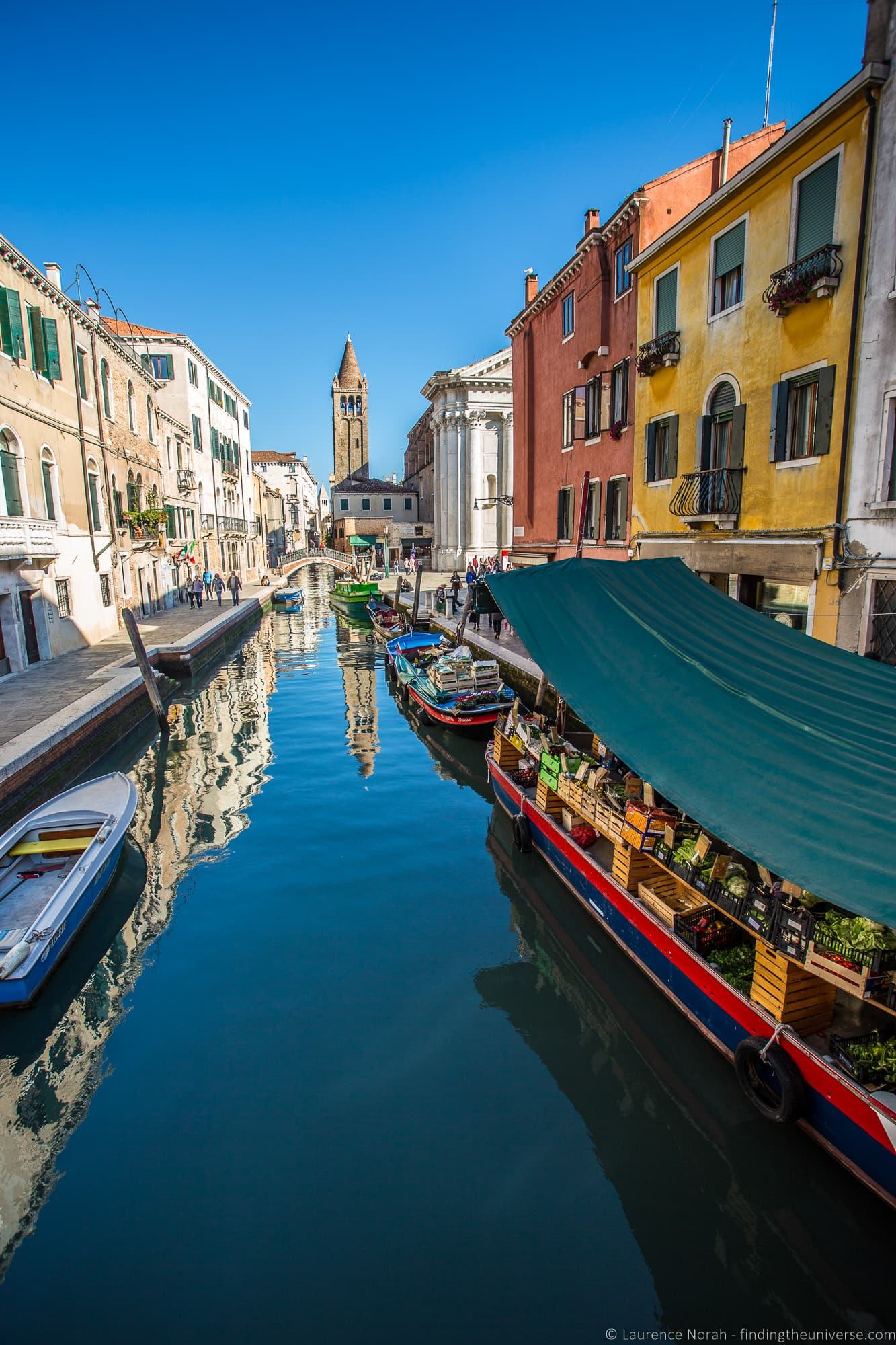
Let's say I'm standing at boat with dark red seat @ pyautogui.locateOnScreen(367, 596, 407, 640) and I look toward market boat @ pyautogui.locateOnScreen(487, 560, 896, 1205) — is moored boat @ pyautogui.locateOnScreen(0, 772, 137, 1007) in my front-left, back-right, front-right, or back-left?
front-right

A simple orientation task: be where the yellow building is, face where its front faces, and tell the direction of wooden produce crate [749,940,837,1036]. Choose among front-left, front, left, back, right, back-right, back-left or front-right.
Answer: front-left

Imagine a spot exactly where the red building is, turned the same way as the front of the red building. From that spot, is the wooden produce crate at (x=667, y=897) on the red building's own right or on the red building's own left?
on the red building's own left

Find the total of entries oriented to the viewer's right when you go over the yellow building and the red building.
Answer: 0

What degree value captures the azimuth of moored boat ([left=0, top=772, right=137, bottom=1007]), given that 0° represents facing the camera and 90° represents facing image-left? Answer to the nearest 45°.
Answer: approximately 225°

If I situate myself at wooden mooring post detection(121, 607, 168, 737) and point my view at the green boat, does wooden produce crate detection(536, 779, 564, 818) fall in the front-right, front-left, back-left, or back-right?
back-right
